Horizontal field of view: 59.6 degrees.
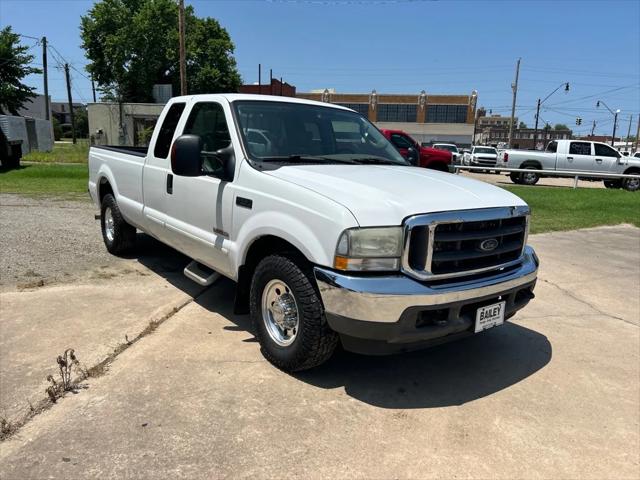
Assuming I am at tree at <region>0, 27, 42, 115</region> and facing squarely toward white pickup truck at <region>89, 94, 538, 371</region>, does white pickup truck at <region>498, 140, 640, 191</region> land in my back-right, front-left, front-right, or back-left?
front-left

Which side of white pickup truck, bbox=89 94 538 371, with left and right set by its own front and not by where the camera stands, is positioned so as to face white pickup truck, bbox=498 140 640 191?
left

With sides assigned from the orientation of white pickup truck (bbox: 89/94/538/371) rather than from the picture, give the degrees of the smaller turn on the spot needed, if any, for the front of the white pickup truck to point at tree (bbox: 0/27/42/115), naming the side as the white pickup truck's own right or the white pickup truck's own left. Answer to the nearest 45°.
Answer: approximately 180°

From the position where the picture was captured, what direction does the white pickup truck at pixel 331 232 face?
facing the viewer and to the right of the viewer

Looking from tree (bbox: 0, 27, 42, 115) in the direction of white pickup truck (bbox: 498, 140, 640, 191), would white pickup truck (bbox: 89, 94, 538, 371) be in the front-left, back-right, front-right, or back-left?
front-right
